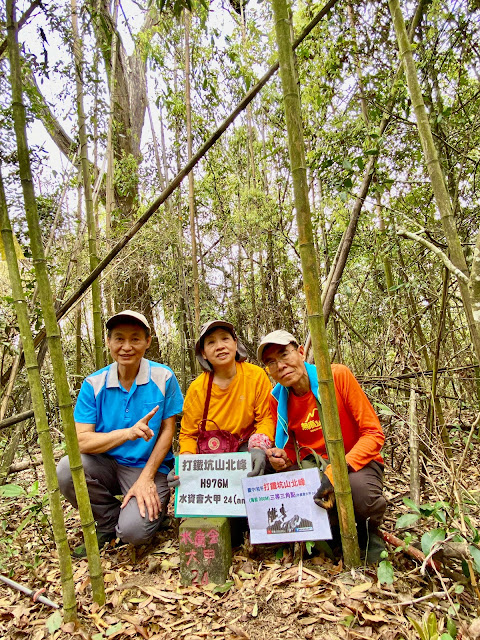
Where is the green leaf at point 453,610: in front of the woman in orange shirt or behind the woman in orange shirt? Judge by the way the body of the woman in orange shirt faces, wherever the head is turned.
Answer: in front

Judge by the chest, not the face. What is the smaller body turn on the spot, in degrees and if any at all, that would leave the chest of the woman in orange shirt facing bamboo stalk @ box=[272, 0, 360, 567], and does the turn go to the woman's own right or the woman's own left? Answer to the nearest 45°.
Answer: approximately 45° to the woman's own left

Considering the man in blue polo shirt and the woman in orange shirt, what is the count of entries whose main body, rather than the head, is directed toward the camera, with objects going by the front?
2

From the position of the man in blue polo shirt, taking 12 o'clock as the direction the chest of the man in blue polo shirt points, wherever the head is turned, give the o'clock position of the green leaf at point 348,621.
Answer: The green leaf is roughly at 11 o'clock from the man in blue polo shirt.

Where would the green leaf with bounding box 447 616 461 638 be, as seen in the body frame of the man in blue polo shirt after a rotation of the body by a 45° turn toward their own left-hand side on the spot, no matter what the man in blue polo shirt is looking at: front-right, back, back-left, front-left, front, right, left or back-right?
front

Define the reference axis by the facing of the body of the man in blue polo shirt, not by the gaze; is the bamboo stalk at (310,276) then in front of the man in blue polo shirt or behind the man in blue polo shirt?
in front

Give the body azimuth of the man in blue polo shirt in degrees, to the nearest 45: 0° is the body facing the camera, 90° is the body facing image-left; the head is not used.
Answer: approximately 0°

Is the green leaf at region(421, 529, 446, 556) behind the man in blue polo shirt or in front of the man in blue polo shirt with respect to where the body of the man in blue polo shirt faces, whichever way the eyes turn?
in front

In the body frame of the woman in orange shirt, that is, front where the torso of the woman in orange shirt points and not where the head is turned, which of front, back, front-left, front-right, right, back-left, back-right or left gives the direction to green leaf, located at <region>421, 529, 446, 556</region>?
front-left

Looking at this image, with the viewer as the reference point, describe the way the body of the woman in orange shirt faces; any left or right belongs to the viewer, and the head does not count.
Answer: facing the viewer

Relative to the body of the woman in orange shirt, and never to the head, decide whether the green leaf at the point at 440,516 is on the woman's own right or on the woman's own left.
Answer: on the woman's own left
